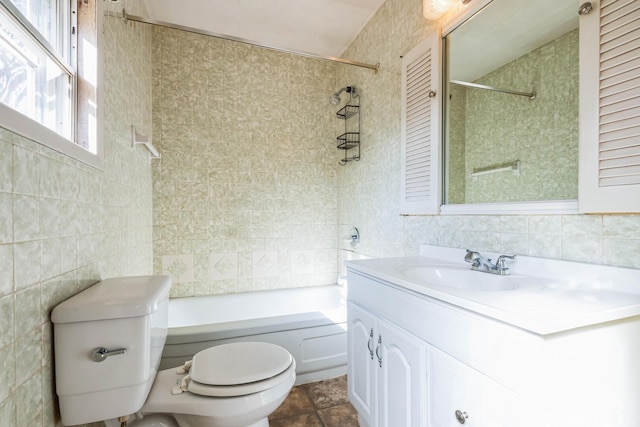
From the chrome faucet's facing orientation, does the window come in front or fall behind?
in front

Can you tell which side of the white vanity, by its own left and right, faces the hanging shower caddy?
right

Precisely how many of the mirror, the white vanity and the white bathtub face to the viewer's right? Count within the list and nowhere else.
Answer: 0

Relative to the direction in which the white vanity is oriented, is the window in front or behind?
in front

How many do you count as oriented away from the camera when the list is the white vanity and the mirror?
0

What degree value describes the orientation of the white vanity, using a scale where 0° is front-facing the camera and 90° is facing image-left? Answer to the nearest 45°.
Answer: approximately 45°

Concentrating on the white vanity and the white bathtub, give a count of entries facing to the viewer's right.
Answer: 0

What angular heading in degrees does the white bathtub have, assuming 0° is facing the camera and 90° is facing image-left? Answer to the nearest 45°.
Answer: approximately 0°

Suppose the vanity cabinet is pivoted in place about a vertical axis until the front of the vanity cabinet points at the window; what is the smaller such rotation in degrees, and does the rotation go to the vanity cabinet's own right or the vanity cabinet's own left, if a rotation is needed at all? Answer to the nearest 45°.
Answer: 0° — it already faces it

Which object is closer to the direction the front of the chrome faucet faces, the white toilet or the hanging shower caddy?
the white toilet

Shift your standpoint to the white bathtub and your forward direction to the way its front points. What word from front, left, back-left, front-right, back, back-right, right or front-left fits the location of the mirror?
front-left

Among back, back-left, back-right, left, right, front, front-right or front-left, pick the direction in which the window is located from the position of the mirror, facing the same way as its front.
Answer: front
